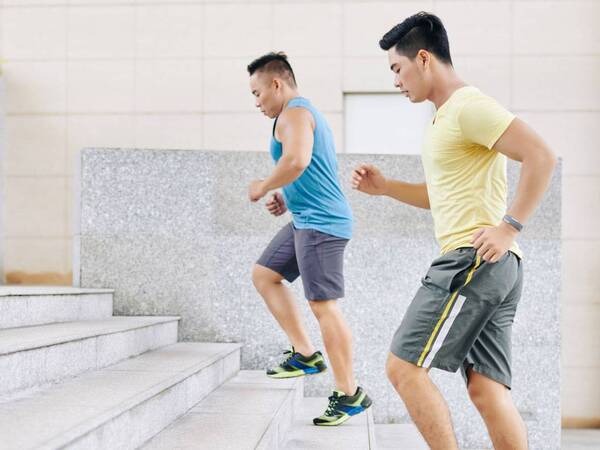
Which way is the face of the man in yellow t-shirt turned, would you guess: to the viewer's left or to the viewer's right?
to the viewer's left

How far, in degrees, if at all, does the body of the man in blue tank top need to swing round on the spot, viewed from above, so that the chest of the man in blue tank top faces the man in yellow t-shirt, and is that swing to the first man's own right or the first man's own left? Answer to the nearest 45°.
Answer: approximately 135° to the first man's own left

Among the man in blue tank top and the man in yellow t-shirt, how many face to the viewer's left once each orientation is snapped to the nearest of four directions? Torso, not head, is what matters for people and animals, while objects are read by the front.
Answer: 2

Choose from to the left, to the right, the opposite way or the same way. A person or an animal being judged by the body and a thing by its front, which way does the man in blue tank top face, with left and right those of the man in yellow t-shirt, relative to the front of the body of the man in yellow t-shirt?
the same way

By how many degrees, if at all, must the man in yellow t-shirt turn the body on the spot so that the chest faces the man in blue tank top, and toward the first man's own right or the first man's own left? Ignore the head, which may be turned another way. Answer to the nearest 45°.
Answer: approximately 45° to the first man's own right

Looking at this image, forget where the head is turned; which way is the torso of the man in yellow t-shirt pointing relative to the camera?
to the viewer's left

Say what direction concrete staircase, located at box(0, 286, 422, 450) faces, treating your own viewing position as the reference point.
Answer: facing the viewer and to the right of the viewer

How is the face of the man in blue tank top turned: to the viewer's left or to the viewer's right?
to the viewer's left

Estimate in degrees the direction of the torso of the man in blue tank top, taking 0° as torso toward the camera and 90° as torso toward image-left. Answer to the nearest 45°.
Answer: approximately 90°
